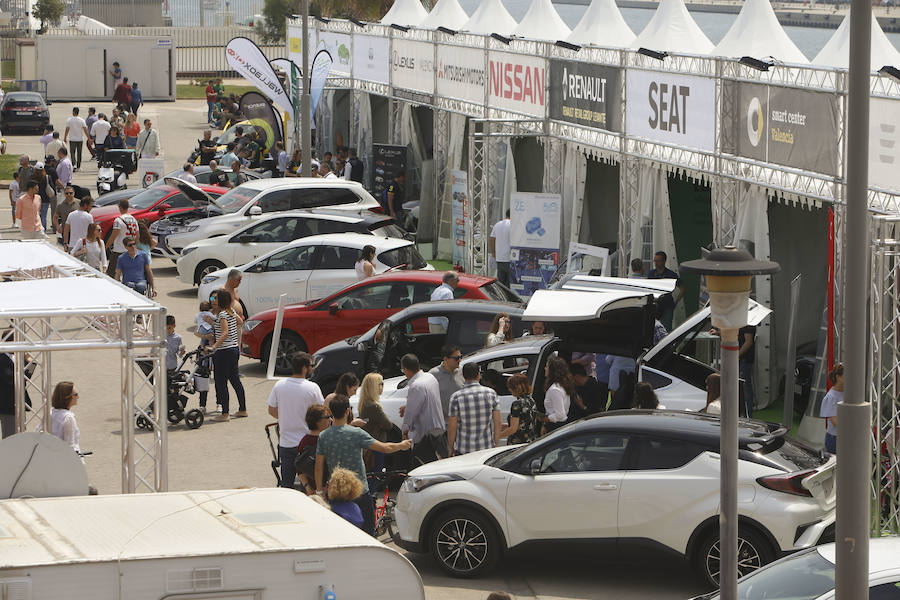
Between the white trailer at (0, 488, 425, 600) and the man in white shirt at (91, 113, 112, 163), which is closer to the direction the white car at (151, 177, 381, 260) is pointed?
the white trailer

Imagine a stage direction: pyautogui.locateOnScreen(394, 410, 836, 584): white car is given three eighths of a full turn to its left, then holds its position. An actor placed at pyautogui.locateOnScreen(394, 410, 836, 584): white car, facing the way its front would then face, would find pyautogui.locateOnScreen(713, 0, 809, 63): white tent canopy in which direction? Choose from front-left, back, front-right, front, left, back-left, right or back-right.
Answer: back-left

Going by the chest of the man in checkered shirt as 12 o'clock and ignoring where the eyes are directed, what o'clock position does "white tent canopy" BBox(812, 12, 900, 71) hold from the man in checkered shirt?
The white tent canopy is roughly at 1 o'clock from the man in checkered shirt.

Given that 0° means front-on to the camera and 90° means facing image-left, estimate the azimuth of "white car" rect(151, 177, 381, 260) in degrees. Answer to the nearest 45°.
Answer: approximately 45°

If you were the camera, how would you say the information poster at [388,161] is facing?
facing the viewer and to the left of the viewer

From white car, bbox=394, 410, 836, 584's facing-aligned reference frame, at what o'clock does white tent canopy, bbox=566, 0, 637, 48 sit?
The white tent canopy is roughly at 3 o'clock from the white car.

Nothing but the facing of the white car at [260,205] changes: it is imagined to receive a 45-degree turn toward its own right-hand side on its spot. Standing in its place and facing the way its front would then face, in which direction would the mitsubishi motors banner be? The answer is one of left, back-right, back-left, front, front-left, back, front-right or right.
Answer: back

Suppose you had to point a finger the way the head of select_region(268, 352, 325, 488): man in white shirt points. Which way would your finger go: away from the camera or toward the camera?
away from the camera

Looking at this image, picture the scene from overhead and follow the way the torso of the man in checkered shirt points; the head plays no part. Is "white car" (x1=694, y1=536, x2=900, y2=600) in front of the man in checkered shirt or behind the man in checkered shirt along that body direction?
behind

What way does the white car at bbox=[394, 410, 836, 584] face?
to the viewer's left
